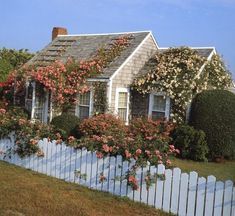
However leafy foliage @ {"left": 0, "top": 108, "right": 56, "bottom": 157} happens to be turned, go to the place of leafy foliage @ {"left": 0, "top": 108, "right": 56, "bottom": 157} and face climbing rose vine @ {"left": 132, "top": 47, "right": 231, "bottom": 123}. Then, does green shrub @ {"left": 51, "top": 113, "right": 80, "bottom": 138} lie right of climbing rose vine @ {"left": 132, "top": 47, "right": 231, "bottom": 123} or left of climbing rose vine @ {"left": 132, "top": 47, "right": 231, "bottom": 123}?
left

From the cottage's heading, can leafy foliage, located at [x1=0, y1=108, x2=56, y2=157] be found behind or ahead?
ahead

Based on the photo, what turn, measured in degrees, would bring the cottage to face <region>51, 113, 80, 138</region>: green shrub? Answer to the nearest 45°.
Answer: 0° — it already faces it

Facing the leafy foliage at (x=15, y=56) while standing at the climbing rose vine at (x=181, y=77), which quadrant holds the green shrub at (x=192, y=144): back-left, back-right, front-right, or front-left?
back-left

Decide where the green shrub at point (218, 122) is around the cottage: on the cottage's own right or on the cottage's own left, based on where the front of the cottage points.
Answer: on the cottage's own left

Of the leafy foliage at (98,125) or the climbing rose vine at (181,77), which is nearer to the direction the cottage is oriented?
the leafy foliage

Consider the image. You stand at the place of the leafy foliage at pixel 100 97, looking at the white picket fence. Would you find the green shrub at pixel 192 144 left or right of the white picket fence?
left

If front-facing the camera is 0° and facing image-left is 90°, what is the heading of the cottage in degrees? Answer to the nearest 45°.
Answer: approximately 45°

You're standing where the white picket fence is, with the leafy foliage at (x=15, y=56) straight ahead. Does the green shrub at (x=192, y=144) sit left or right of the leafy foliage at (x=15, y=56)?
right

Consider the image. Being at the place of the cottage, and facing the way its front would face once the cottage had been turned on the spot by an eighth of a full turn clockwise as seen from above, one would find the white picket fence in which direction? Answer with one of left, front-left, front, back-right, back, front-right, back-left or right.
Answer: left

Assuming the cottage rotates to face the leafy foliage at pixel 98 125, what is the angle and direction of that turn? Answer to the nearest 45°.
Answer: approximately 45° to its left
